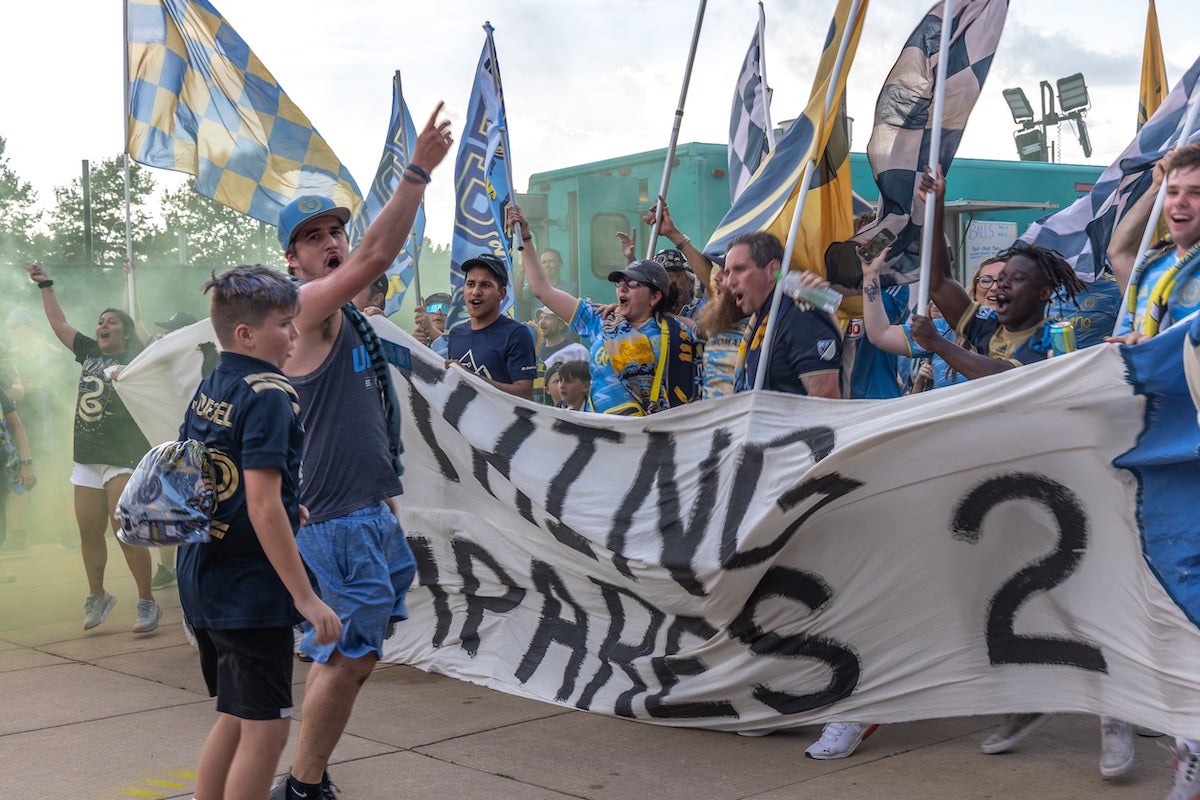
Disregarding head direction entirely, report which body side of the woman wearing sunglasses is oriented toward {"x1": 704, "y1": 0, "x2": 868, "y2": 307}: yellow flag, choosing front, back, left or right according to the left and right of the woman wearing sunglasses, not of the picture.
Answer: left

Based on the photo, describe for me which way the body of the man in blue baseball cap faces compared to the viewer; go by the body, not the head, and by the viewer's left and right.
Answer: facing the viewer and to the right of the viewer

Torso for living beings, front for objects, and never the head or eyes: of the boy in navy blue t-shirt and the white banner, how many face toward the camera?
1

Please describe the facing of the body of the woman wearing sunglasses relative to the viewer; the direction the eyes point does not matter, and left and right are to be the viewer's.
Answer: facing the viewer and to the left of the viewer

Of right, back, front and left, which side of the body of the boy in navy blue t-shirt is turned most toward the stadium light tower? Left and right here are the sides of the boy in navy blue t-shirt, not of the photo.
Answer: front

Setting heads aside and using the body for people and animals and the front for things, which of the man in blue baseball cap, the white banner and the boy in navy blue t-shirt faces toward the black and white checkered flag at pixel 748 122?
the boy in navy blue t-shirt

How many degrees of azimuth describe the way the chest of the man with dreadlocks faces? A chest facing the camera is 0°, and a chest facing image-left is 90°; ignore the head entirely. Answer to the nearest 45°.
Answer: approximately 45°

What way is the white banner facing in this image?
toward the camera

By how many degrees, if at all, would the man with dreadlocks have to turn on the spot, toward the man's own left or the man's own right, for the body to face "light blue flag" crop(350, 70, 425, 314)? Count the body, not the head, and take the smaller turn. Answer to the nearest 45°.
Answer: approximately 90° to the man's own right

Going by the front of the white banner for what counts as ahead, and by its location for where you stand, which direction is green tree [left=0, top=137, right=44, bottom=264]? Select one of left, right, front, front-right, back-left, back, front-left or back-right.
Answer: back-right

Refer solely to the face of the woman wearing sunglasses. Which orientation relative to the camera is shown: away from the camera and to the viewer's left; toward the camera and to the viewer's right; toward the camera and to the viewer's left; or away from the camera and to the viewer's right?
toward the camera and to the viewer's left

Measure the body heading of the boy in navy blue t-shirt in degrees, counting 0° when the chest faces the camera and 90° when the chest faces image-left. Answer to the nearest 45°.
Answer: approximately 225°

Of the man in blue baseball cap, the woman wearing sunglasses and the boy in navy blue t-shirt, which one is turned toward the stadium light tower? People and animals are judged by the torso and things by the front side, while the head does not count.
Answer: the boy in navy blue t-shirt

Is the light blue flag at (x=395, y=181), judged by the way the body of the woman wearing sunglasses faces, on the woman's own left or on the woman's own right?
on the woman's own right
